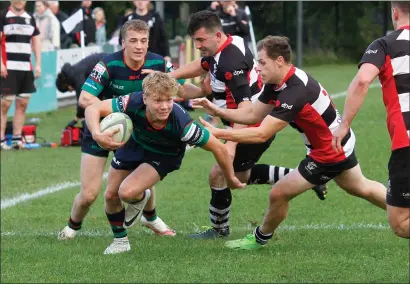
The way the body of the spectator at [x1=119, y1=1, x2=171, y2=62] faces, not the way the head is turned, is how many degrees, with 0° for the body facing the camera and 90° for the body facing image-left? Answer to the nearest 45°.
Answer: approximately 0°

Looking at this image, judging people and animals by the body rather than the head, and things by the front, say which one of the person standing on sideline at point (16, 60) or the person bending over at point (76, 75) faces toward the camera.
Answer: the person standing on sideline

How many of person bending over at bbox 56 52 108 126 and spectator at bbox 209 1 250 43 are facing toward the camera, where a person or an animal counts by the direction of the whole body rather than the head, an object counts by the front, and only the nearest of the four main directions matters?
1

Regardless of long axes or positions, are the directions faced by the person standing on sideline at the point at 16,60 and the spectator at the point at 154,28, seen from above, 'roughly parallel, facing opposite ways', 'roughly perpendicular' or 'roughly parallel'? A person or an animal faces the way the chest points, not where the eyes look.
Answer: roughly parallel

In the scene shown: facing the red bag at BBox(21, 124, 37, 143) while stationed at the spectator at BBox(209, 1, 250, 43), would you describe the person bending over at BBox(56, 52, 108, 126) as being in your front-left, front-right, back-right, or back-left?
front-left

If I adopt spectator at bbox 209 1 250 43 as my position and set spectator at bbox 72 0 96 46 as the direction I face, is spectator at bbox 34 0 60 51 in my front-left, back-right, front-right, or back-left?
front-left

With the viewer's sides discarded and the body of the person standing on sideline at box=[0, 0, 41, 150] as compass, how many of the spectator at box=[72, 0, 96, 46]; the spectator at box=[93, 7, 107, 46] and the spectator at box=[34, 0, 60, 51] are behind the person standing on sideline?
3

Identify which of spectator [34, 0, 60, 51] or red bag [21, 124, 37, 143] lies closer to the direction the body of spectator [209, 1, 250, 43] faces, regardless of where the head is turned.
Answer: the red bag

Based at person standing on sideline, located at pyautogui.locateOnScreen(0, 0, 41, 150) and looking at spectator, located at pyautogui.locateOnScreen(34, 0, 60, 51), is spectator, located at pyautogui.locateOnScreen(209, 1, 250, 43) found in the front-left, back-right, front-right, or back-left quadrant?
front-right

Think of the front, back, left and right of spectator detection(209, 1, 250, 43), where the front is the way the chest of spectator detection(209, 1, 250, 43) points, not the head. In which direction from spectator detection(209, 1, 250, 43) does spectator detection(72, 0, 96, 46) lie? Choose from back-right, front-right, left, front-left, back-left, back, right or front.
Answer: back-right

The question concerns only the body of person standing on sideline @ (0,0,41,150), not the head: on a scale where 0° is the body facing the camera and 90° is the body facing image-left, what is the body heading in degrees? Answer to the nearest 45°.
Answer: approximately 0°
